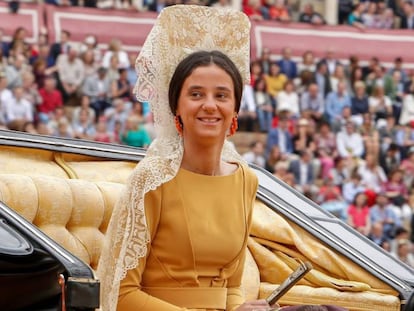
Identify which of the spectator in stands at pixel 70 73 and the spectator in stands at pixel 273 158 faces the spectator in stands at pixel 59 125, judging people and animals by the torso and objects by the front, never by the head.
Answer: the spectator in stands at pixel 70 73

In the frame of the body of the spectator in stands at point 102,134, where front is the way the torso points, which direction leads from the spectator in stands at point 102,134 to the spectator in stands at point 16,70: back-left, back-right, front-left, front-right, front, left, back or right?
back-right

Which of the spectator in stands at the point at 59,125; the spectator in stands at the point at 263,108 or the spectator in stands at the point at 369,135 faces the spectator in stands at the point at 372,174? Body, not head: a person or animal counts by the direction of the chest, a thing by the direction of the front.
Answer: the spectator in stands at the point at 369,135

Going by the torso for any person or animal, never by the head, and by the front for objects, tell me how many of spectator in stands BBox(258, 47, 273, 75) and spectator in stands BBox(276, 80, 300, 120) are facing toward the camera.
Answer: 2

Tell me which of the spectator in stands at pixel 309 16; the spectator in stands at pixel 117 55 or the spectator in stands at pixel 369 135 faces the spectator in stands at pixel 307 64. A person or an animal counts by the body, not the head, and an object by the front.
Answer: the spectator in stands at pixel 309 16

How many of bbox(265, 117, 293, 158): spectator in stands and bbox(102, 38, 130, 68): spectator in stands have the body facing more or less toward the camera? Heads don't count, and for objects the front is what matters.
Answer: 2
